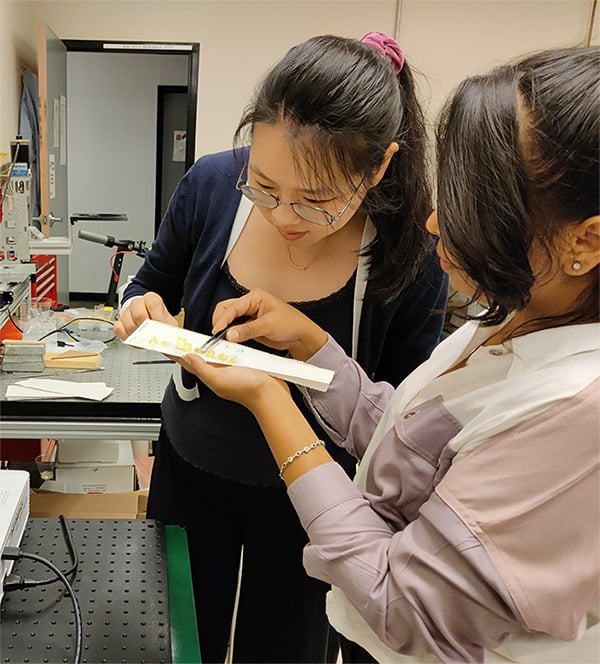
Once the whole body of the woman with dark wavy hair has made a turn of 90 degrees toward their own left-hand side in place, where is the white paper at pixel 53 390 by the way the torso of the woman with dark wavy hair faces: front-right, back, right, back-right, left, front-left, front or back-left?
back-right

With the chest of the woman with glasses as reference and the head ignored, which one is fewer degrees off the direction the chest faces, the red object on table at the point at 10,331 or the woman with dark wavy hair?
the woman with dark wavy hair

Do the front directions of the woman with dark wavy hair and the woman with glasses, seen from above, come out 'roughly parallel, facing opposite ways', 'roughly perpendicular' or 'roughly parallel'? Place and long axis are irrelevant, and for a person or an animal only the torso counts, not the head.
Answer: roughly perpendicular

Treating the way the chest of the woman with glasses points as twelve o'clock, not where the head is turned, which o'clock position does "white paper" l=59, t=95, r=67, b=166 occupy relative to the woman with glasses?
The white paper is roughly at 5 o'clock from the woman with glasses.

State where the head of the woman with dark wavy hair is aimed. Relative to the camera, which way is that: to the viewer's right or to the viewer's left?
to the viewer's left

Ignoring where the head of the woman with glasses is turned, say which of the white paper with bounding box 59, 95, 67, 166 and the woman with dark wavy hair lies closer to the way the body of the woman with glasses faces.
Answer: the woman with dark wavy hair

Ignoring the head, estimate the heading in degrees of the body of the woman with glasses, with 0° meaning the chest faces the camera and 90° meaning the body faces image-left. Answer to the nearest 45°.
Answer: approximately 0°

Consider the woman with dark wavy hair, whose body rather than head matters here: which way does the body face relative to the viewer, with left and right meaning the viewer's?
facing to the left of the viewer

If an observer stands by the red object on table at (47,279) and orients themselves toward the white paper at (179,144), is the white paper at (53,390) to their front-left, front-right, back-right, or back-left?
back-right

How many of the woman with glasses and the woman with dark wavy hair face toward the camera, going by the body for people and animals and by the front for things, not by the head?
1
